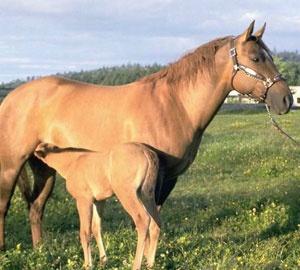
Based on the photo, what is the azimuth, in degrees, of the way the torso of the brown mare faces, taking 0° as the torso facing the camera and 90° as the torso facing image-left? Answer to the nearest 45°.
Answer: approximately 270°

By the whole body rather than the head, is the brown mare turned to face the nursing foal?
no
